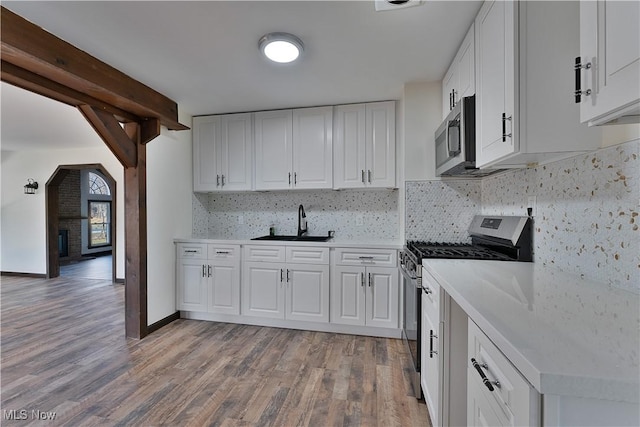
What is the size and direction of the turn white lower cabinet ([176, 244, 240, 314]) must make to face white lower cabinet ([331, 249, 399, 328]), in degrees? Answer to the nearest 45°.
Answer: approximately 45° to its left

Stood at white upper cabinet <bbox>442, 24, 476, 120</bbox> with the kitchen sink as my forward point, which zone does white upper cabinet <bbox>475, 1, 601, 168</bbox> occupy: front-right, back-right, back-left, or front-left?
back-left

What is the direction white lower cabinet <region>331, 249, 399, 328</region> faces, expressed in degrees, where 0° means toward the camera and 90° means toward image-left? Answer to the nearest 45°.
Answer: approximately 0°

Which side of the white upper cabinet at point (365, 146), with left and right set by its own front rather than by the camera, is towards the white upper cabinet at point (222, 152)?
right

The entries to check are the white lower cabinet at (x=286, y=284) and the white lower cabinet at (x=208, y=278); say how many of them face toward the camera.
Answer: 2

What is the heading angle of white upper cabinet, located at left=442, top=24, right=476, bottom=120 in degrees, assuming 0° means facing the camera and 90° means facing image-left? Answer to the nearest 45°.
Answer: approximately 90°

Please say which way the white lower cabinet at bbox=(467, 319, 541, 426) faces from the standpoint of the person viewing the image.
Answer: facing to the left of the viewer
